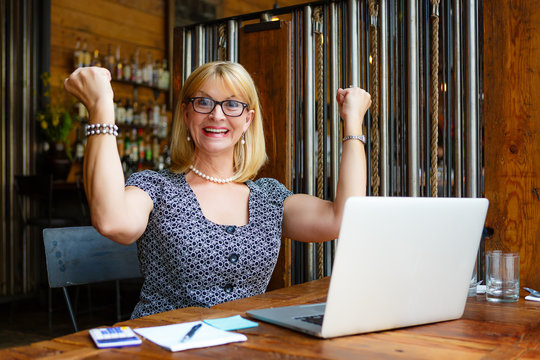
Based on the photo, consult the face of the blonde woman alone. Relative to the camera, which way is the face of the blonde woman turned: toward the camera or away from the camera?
toward the camera

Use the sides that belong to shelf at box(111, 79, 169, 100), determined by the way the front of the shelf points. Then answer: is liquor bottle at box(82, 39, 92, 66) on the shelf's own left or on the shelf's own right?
on the shelf's own right

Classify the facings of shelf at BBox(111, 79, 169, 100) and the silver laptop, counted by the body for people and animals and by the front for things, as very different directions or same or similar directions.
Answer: very different directions

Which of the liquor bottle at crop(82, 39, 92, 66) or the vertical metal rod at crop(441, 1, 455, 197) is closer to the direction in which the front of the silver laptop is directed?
the liquor bottle

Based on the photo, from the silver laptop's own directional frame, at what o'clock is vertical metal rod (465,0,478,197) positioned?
The vertical metal rod is roughly at 2 o'clock from the silver laptop.

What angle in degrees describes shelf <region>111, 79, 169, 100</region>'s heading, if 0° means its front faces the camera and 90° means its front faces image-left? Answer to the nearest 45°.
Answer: approximately 315°

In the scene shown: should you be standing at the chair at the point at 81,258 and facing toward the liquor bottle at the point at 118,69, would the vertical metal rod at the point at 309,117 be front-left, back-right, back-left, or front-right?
front-right

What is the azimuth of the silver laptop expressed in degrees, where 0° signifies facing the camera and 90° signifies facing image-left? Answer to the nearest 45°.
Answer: approximately 135°

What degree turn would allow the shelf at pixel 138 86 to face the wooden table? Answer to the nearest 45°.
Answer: approximately 45° to its right
